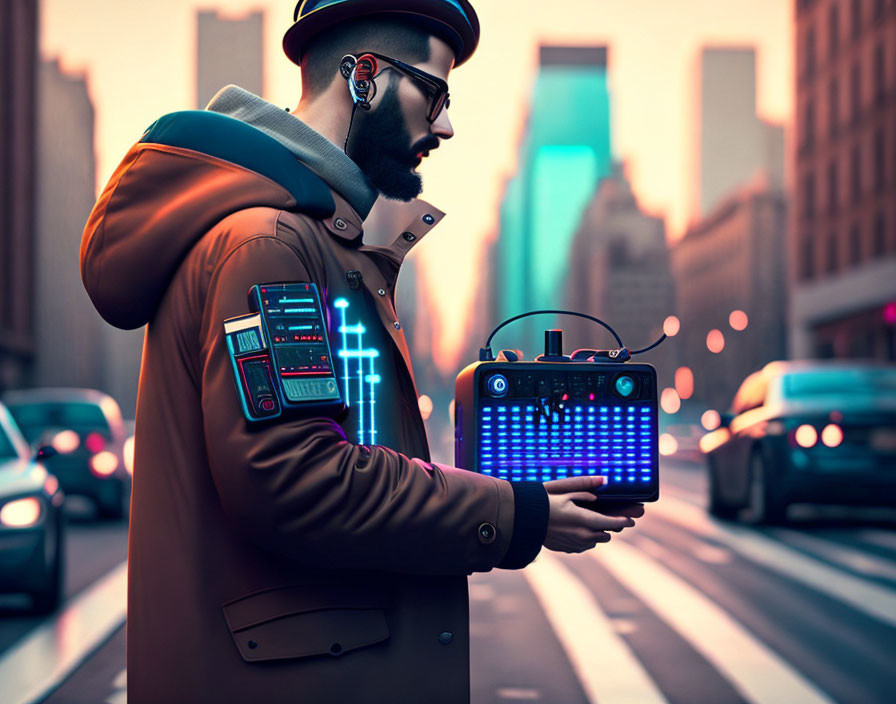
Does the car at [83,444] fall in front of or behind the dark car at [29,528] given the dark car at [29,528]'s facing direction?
behind

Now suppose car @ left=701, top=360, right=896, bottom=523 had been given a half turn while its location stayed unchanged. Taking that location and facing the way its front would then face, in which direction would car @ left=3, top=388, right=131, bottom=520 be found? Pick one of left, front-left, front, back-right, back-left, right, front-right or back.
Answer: back-right

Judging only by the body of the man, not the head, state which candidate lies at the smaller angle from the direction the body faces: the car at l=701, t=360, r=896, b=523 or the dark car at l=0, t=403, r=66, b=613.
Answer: the car

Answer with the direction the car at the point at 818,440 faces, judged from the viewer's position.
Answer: facing away from the viewer and to the left of the viewer

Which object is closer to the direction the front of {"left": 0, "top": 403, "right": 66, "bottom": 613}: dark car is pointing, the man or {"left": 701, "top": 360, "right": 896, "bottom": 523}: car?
the man

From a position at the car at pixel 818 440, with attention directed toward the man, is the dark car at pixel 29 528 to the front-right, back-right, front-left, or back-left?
front-right

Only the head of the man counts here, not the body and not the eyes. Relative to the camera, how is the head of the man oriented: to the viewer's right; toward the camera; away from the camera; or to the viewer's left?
to the viewer's right

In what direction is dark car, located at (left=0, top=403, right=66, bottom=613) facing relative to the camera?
toward the camera

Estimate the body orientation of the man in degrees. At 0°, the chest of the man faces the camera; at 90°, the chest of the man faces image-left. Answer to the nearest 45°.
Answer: approximately 270°

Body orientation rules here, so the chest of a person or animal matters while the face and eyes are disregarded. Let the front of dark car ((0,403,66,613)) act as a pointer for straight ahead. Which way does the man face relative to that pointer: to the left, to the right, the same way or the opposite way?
to the left

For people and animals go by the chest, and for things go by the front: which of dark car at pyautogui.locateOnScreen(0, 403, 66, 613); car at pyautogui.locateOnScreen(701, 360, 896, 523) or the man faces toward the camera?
the dark car

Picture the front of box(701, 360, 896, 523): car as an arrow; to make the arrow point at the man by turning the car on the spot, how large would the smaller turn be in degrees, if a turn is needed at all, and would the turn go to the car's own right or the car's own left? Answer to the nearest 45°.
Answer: approximately 135° to the car's own left

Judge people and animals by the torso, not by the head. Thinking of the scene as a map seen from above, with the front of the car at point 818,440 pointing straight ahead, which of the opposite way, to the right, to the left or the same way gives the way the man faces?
to the right
